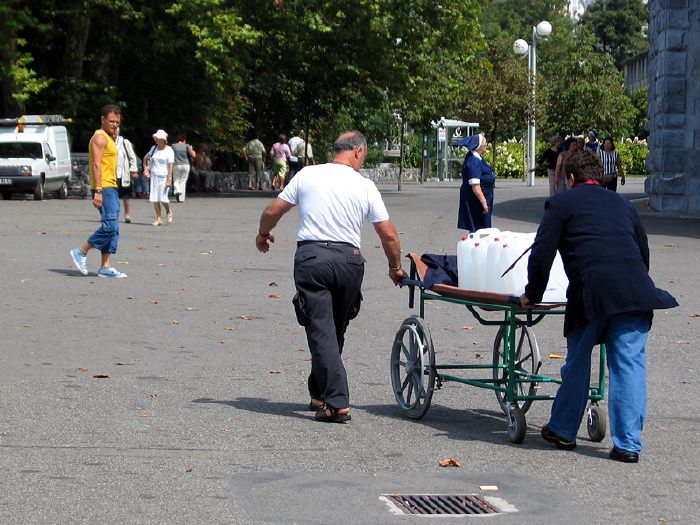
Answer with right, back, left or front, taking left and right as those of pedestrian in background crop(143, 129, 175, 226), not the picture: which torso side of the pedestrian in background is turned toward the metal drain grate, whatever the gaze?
front

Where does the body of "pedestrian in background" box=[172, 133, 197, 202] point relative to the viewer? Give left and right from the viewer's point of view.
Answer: facing away from the viewer

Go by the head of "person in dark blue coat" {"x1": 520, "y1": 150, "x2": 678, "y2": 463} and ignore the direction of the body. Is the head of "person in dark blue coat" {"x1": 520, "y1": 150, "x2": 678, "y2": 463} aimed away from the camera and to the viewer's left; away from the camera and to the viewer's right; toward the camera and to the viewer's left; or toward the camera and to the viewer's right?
away from the camera and to the viewer's left

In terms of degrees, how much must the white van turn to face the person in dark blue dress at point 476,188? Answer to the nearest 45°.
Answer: approximately 45° to its left

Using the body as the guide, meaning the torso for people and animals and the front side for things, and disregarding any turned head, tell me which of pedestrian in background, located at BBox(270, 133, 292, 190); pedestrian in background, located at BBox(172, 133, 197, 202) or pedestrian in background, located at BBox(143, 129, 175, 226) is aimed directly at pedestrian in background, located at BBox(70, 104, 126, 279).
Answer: pedestrian in background, located at BBox(143, 129, 175, 226)

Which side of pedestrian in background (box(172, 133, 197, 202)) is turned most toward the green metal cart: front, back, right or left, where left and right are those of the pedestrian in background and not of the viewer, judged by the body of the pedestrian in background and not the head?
back
